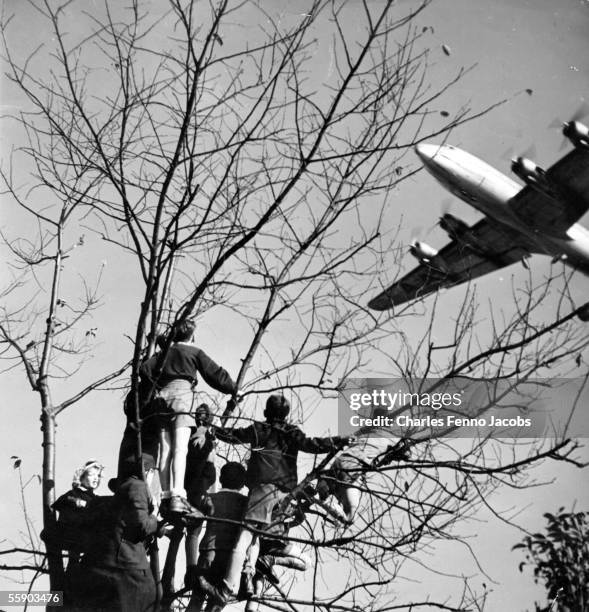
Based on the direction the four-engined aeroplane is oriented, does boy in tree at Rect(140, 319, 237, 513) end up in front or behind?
in front

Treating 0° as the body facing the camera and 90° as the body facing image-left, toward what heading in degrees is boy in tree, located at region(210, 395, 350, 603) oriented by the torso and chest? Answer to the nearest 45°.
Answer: approximately 180°

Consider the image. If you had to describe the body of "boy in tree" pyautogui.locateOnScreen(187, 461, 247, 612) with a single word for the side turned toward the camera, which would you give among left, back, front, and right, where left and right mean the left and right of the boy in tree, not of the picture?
back

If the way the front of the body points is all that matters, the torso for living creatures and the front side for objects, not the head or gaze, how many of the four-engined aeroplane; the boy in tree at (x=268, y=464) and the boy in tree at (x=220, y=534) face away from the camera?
2

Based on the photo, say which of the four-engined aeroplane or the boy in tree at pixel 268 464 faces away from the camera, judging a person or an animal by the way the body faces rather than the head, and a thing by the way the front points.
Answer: the boy in tree

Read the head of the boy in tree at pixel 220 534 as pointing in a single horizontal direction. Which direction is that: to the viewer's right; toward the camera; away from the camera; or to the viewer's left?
away from the camera

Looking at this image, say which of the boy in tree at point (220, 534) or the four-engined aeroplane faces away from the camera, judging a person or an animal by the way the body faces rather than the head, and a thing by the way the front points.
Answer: the boy in tree

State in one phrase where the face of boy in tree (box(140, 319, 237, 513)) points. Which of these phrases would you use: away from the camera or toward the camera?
away from the camera

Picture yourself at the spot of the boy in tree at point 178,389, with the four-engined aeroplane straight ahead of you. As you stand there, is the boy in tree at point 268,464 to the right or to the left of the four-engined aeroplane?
right
